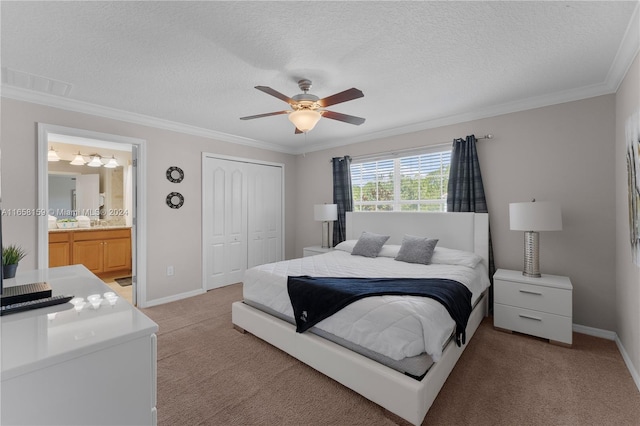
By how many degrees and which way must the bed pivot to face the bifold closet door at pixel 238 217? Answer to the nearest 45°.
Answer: approximately 90° to its right

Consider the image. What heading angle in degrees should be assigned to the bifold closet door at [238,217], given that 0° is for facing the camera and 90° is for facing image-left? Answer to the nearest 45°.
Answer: approximately 315°

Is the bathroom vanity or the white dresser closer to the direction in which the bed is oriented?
the white dresser

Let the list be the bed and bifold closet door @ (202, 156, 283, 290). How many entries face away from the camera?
0

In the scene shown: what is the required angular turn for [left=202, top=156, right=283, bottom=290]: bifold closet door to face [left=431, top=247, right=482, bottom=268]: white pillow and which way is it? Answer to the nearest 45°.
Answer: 0° — it already faces it

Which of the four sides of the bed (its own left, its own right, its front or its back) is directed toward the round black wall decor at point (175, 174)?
right

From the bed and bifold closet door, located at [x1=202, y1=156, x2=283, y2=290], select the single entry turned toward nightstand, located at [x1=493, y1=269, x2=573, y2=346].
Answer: the bifold closet door

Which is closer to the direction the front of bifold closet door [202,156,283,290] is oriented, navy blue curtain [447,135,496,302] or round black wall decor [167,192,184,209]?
the navy blue curtain

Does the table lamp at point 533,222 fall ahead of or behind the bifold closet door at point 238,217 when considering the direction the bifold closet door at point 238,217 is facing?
ahead

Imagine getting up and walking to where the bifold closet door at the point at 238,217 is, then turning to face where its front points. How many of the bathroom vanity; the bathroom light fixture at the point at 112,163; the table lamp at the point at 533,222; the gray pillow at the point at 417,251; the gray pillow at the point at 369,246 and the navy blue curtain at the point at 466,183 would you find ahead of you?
4

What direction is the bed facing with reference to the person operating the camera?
facing the viewer and to the left of the viewer

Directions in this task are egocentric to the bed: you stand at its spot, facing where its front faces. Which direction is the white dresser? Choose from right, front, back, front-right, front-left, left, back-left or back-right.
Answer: front

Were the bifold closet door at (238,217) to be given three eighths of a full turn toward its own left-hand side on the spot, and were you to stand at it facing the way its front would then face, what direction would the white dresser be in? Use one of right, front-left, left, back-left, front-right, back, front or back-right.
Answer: back

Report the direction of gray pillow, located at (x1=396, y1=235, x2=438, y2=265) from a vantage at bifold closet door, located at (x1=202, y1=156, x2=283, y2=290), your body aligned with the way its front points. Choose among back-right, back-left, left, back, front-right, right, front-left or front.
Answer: front

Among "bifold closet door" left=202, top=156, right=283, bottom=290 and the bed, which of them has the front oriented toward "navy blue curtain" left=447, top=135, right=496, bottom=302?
the bifold closet door

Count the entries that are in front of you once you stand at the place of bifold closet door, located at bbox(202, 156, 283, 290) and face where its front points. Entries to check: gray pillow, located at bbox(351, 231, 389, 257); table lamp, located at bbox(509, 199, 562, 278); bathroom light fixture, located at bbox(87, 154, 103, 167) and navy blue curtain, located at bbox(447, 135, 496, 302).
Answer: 3

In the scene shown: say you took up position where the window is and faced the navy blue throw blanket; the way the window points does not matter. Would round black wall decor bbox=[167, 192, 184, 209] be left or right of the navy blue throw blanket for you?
right

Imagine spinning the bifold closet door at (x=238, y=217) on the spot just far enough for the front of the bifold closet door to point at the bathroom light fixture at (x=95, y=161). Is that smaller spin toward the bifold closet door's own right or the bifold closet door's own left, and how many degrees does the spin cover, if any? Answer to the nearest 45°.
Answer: approximately 180°

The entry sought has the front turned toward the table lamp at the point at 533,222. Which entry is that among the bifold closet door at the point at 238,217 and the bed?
the bifold closet door
